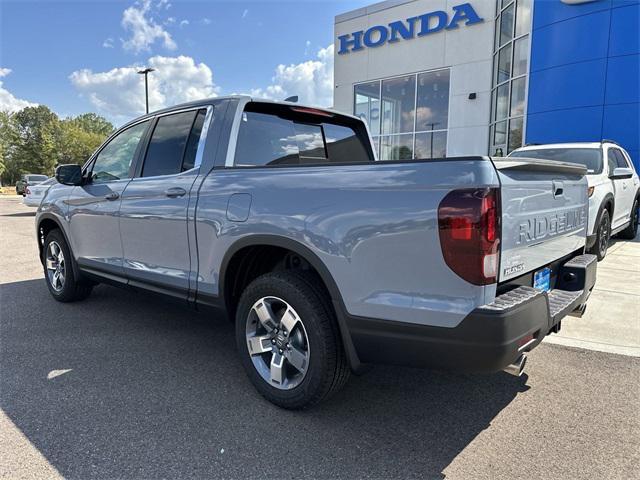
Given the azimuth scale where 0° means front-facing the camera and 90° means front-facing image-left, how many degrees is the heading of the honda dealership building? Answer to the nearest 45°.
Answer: approximately 45°

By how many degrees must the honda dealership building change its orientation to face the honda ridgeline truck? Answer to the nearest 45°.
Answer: approximately 45° to its left

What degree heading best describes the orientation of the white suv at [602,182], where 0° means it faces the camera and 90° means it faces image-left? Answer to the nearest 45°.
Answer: approximately 45°

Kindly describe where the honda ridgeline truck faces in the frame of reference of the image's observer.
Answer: facing away from the viewer and to the left of the viewer

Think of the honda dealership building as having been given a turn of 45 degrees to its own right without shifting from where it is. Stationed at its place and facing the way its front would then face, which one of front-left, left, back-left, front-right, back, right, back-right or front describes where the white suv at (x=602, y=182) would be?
left

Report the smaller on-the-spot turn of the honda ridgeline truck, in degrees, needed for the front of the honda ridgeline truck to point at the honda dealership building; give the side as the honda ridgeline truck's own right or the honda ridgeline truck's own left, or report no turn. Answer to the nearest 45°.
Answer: approximately 90° to the honda ridgeline truck's own right

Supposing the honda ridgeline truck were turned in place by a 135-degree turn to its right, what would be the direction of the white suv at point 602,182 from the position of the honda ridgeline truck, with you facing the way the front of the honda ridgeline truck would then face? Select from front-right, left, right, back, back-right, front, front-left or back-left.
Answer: front-left
